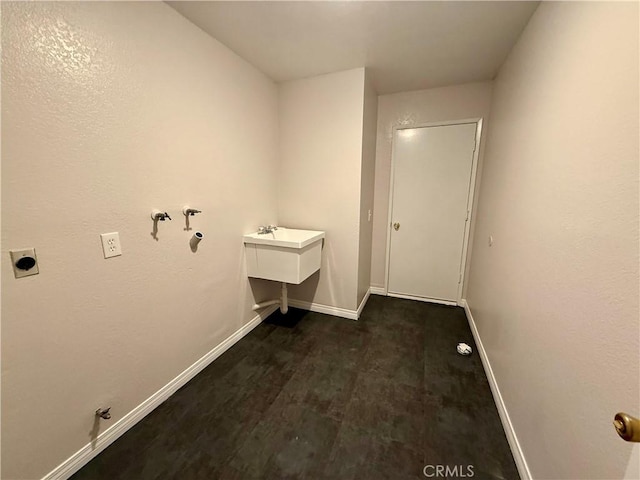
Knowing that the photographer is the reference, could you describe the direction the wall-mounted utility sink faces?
facing the viewer and to the right of the viewer

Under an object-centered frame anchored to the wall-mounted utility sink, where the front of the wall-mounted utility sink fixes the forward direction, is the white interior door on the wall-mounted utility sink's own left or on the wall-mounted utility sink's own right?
on the wall-mounted utility sink's own left
